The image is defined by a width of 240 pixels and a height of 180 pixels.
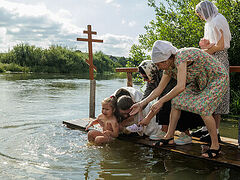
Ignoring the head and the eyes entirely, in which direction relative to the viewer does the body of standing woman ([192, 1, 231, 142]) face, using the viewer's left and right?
facing to the left of the viewer

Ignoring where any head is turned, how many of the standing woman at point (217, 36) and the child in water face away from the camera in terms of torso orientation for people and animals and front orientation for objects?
0

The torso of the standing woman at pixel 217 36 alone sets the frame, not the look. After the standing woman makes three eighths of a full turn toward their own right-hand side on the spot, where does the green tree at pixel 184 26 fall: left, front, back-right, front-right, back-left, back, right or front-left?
front-left

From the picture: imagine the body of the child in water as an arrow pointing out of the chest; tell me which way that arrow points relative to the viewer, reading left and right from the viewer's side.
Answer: facing the viewer and to the left of the viewer

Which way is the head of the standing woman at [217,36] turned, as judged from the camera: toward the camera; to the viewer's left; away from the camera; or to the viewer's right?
to the viewer's left

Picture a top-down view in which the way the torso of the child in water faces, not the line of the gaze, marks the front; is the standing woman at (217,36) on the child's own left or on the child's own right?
on the child's own left

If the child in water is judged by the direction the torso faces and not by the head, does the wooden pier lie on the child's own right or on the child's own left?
on the child's own left
